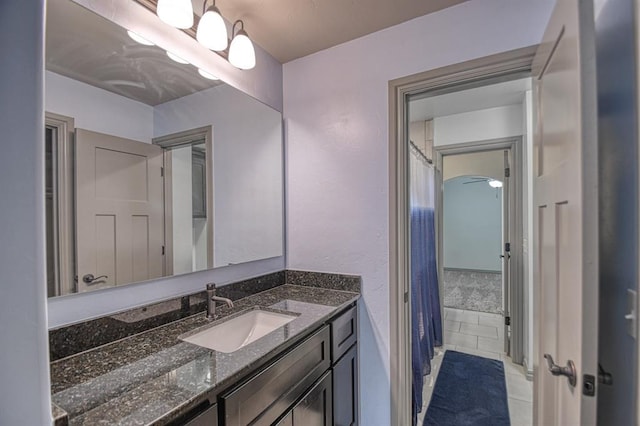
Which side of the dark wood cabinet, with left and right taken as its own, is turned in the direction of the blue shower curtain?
left

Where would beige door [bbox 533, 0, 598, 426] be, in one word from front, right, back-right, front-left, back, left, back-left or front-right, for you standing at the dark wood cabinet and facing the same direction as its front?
front

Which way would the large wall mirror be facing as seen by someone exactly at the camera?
facing the viewer and to the right of the viewer

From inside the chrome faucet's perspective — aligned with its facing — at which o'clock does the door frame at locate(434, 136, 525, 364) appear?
The door frame is roughly at 10 o'clock from the chrome faucet.
